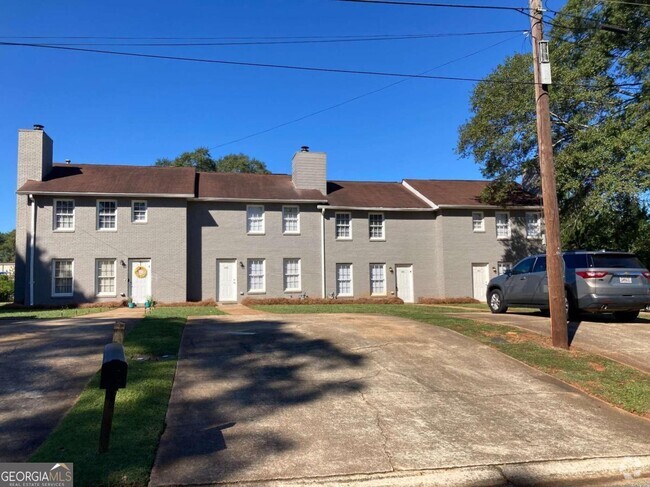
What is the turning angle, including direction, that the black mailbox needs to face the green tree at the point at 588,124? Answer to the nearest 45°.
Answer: approximately 135° to its left

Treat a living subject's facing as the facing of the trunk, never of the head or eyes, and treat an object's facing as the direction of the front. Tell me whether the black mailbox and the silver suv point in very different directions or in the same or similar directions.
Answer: very different directions

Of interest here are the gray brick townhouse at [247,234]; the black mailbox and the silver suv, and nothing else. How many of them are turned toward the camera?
2

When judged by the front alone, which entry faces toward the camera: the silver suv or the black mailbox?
the black mailbox

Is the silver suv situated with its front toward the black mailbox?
no

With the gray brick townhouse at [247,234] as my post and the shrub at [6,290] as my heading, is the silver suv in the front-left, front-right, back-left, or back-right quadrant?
back-left

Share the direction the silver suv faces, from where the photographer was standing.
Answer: facing away from the viewer and to the left of the viewer

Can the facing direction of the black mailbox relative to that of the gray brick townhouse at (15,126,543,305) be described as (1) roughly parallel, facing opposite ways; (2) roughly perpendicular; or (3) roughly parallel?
roughly parallel

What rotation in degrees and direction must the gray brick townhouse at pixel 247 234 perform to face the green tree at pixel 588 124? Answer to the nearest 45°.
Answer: approximately 90° to its left

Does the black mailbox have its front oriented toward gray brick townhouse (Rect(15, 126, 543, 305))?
no

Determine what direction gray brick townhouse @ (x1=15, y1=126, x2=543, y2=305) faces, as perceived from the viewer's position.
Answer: facing the viewer

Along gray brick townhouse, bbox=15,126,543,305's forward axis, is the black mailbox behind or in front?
in front

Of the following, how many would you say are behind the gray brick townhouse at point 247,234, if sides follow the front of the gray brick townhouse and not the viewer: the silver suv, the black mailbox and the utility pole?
0

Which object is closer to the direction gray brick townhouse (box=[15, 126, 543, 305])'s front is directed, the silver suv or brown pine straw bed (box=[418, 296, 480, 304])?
the silver suv

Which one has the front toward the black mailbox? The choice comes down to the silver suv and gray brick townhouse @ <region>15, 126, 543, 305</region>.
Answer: the gray brick townhouse

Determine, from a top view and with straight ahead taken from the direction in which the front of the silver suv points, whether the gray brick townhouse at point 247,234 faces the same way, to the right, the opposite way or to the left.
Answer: the opposite way
